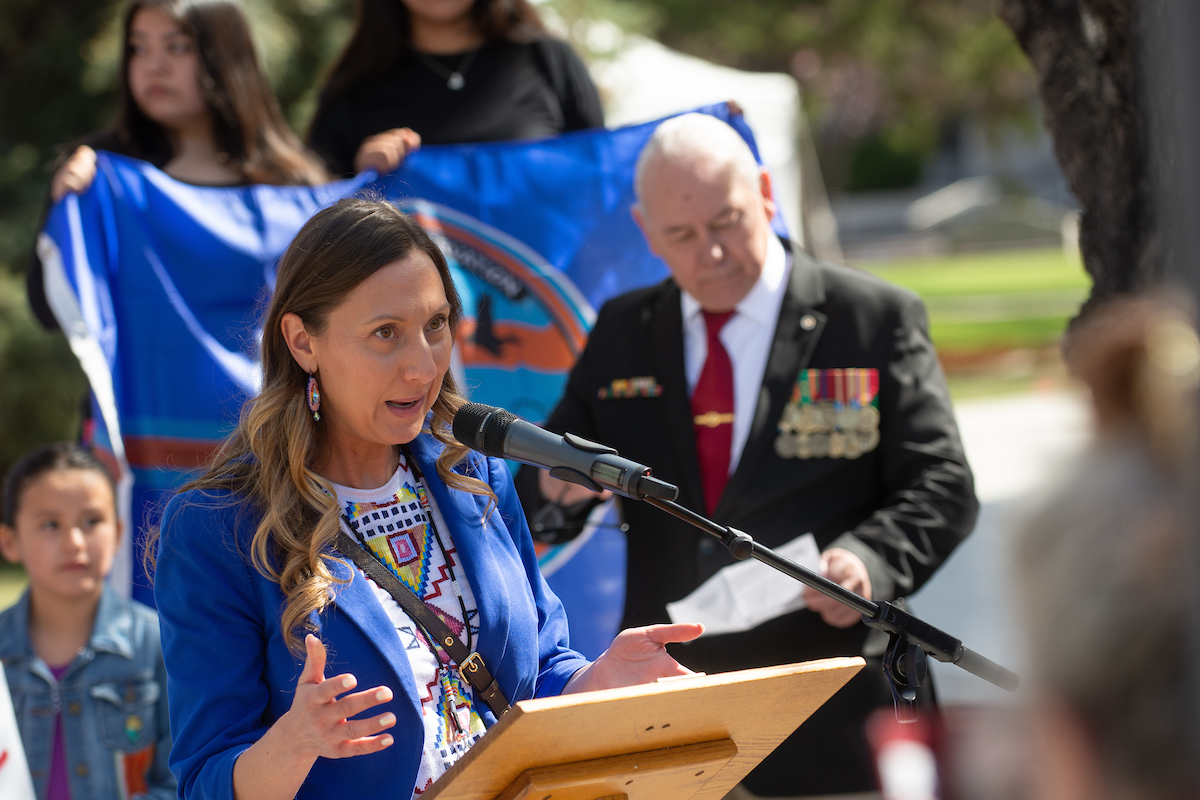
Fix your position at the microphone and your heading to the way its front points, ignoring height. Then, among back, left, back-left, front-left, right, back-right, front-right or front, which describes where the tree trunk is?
back-right

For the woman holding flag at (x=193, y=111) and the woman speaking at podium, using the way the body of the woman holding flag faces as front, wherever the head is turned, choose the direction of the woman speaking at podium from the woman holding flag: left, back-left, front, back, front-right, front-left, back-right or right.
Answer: front-left

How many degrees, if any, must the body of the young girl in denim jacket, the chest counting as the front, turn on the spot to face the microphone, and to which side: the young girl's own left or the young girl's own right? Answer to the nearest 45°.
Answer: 0° — they already face it

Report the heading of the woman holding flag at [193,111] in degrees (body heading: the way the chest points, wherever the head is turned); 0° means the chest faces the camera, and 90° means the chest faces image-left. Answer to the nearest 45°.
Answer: approximately 45°

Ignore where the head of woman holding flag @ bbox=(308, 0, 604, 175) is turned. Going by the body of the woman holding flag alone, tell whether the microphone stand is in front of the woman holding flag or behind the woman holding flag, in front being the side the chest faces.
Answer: in front

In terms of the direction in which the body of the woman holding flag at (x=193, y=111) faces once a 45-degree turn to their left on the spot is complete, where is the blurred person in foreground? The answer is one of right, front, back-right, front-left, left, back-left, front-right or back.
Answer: front

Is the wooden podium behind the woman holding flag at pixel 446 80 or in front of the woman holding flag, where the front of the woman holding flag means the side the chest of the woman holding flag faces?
in front

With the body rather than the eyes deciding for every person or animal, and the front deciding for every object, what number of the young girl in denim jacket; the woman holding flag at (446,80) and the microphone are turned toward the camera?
2

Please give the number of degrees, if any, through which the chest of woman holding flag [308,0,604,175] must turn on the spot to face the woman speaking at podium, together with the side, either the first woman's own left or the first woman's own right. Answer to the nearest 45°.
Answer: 0° — they already face them

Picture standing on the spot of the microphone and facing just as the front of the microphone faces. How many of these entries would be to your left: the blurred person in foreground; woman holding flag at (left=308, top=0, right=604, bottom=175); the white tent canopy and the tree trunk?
1

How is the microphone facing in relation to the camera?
to the viewer's left

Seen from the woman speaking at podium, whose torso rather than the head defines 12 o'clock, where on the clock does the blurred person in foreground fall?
The blurred person in foreground is roughly at 1 o'clock from the woman speaking at podium.

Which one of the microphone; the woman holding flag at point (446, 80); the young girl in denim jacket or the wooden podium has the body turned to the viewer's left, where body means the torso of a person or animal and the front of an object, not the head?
the microphone

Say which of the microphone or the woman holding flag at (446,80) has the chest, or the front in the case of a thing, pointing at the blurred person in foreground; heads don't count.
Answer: the woman holding flag
